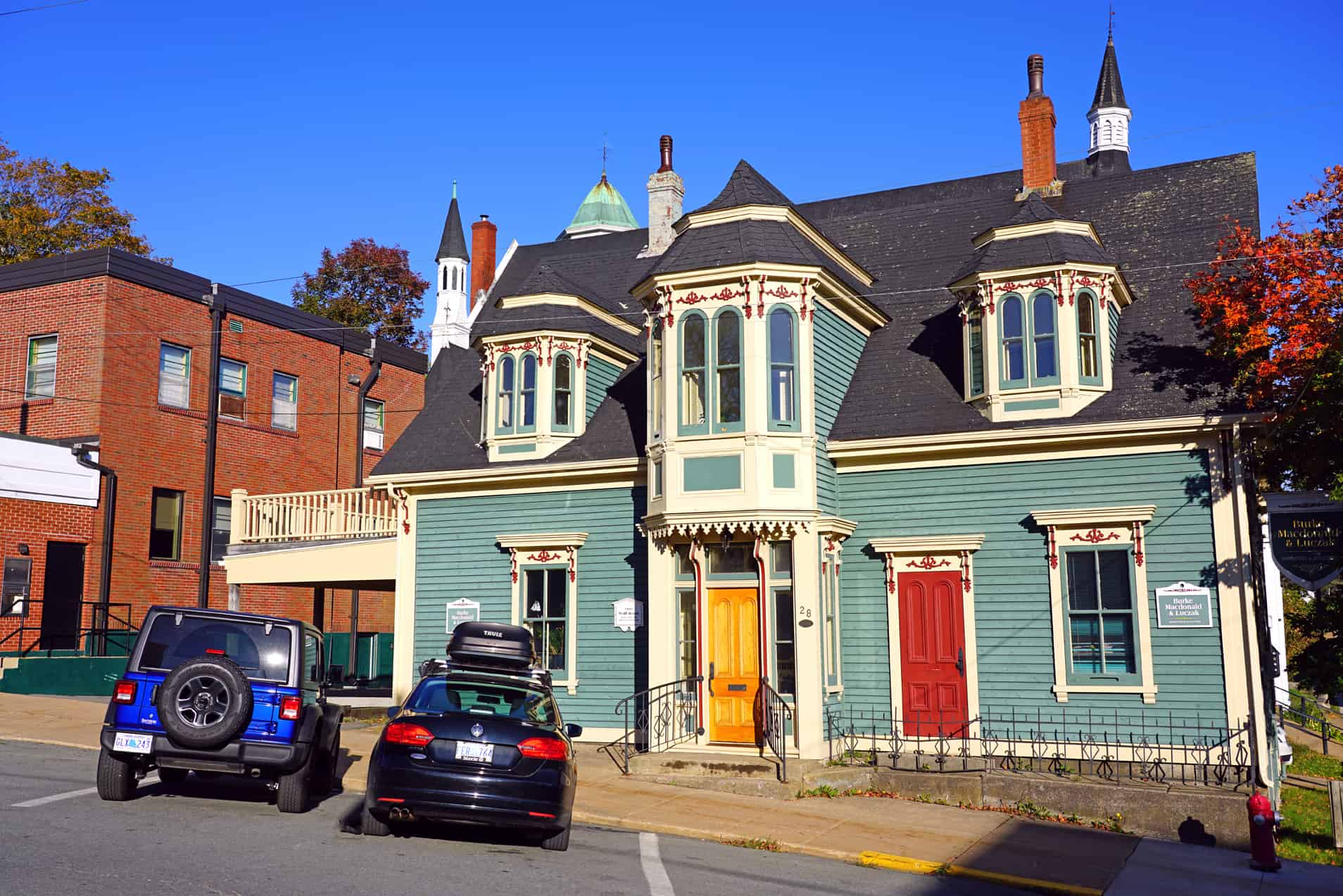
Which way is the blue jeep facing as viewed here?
away from the camera

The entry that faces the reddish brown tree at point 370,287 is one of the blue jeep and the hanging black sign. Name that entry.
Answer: the blue jeep

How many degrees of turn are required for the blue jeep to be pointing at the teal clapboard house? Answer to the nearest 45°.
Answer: approximately 90° to its right

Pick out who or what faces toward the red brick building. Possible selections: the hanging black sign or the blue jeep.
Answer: the blue jeep

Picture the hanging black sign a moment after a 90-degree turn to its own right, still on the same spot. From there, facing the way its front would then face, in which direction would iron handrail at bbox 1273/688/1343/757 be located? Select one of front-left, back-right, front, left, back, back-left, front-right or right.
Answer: right

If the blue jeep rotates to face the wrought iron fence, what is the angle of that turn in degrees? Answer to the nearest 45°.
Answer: approximately 90° to its right

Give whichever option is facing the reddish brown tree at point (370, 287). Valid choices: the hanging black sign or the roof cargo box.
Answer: the roof cargo box

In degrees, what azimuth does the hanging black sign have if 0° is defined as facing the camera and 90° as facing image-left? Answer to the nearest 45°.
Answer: approximately 0°

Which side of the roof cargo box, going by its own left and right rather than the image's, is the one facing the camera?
back

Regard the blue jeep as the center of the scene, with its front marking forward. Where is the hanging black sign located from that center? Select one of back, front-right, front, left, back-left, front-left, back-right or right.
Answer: right

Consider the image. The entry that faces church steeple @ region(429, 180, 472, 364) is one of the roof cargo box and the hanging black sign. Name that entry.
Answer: the roof cargo box

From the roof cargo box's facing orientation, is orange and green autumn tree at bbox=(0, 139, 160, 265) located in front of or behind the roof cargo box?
in front

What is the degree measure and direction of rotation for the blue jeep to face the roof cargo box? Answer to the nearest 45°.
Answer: approximately 45° to its right
